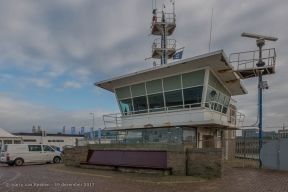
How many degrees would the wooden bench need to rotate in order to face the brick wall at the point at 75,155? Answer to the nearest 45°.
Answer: approximately 135° to its right

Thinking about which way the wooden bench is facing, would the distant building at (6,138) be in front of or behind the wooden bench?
behind

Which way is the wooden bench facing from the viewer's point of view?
toward the camera

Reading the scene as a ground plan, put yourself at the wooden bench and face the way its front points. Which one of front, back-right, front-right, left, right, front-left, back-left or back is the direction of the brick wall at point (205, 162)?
front-left
